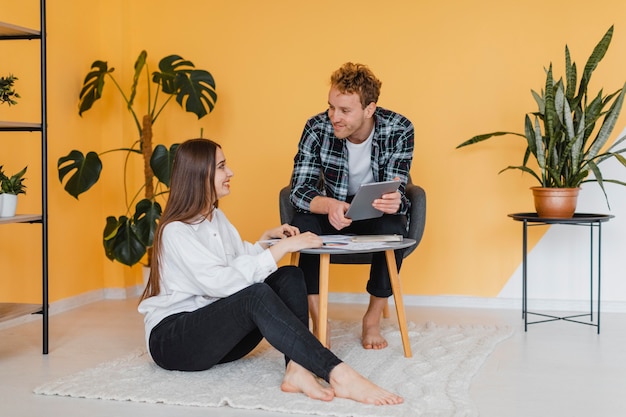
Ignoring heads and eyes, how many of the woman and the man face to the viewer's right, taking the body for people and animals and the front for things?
1

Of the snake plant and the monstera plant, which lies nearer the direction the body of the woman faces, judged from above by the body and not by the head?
the snake plant

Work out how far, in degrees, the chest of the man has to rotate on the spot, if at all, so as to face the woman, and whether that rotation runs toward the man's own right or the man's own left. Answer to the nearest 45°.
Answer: approximately 45° to the man's own right

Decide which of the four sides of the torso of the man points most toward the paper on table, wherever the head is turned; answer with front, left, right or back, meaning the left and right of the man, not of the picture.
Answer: front

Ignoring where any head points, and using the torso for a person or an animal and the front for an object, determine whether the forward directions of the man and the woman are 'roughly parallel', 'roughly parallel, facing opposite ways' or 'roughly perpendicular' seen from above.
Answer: roughly perpendicular

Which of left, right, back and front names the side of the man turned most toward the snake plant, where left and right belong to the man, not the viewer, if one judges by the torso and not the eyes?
left

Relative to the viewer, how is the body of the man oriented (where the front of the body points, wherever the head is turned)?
toward the camera

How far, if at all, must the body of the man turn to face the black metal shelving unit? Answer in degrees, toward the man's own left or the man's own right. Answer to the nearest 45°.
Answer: approximately 90° to the man's own right

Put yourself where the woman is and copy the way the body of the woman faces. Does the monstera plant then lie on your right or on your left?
on your left

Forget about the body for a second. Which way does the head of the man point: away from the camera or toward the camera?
toward the camera

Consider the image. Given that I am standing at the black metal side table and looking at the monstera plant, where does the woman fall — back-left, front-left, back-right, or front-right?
front-left

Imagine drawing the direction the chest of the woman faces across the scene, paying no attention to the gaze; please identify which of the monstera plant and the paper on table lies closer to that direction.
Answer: the paper on table

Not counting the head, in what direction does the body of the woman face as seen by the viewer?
to the viewer's right

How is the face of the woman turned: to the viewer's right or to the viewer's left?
to the viewer's right

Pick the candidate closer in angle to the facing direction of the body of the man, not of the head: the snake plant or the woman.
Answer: the woman

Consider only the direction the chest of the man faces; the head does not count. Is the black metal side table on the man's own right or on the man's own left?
on the man's own left
